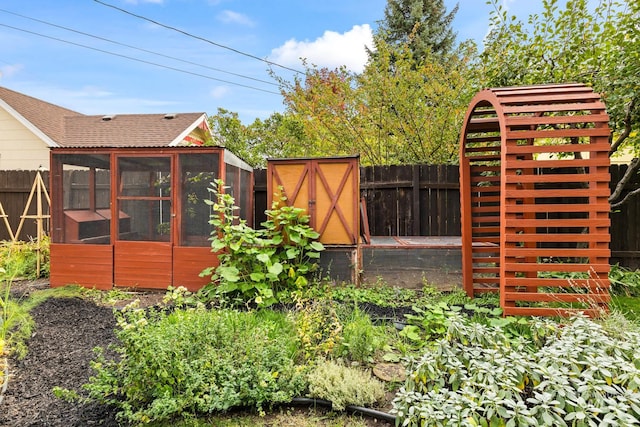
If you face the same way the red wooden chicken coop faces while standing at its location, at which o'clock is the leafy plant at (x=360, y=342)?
The leafy plant is roughly at 11 o'clock from the red wooden chicken coop.

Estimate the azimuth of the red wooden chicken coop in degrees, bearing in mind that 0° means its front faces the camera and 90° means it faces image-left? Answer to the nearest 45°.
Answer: approximately 0°

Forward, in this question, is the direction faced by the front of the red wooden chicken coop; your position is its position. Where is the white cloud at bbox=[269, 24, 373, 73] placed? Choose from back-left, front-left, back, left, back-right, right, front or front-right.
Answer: back-left

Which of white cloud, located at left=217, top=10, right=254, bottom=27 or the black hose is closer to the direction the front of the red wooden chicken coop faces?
the black hose

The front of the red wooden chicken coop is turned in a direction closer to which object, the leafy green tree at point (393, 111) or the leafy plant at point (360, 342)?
the leafy plant

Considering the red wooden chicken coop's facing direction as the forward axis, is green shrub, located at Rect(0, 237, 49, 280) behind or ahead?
behind

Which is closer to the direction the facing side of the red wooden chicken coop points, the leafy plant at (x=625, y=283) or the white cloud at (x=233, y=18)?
the leafy plant

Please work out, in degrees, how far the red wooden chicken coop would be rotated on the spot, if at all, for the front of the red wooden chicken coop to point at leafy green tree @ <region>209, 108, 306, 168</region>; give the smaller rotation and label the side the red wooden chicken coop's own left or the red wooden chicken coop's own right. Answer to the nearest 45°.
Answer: approximately 135° to the red wooden chicken coop's own left

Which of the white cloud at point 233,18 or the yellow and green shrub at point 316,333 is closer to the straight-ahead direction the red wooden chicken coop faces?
the yellow and green shrub

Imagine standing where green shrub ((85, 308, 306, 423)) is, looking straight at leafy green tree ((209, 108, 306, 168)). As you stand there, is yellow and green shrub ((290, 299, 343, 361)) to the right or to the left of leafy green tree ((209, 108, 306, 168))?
right
